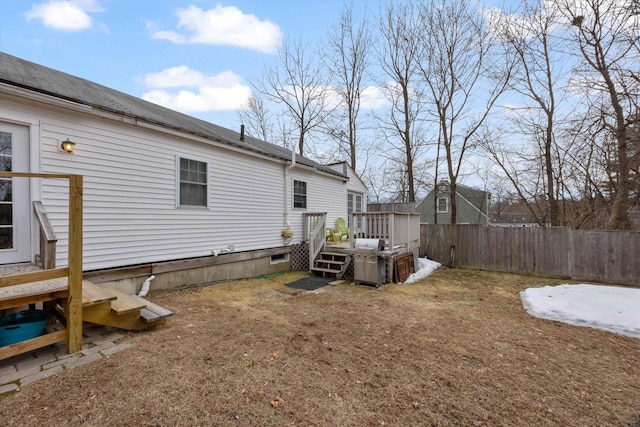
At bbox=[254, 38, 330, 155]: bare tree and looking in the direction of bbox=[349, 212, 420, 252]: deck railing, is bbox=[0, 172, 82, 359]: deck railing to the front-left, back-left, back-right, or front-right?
front-right

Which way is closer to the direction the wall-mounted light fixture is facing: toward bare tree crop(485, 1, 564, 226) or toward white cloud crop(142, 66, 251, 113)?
the bare tree

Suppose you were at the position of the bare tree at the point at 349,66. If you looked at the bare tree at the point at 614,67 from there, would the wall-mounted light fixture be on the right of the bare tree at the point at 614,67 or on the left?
right

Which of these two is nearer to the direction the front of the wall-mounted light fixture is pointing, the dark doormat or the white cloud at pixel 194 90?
the dark doormat

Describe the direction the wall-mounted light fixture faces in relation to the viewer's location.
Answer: facing the viewer and to the right of the viewer

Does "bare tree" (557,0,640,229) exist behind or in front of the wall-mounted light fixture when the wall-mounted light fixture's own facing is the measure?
in front

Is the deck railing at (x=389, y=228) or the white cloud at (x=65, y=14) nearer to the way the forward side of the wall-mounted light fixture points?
the deck railing

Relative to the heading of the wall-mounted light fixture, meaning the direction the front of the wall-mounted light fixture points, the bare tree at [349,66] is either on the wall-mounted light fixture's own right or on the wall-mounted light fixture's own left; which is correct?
on the wall-mounted light fixture's own left

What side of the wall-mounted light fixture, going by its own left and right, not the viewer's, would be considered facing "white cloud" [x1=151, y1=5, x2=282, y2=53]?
left

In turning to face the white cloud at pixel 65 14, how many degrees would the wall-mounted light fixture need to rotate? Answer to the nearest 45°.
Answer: approximately 135° to its left

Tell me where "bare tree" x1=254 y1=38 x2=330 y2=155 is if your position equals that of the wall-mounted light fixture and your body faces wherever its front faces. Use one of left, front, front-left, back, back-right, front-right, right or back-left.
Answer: left

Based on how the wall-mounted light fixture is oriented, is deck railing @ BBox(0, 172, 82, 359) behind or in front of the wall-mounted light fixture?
in front
